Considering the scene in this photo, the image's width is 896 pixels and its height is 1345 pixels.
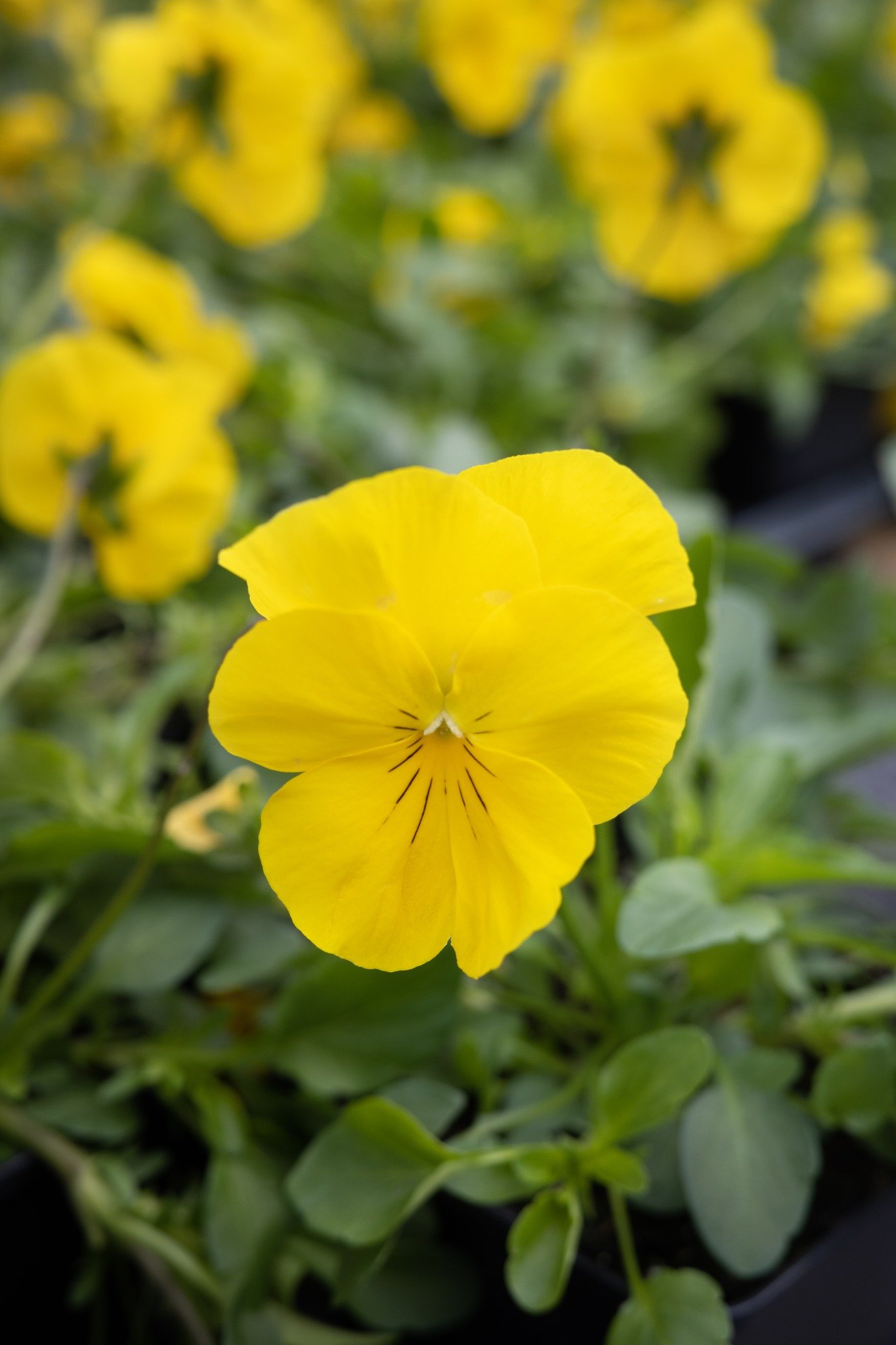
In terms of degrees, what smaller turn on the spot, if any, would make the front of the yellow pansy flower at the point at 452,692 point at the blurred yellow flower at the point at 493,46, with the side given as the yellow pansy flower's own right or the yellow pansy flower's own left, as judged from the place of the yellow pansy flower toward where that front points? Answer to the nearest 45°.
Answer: approximately 180°

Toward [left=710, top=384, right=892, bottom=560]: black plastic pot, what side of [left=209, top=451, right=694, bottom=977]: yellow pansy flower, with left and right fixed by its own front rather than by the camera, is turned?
back

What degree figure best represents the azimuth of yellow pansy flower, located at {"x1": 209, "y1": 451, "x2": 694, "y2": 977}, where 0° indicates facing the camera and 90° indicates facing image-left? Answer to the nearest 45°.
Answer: approximately 0°

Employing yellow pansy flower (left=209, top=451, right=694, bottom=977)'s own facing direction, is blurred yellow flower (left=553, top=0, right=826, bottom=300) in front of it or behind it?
behind

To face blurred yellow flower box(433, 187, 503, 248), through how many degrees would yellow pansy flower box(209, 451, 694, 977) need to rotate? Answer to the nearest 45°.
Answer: approximately 180°

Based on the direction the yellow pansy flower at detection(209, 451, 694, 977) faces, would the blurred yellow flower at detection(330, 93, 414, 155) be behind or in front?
behind
